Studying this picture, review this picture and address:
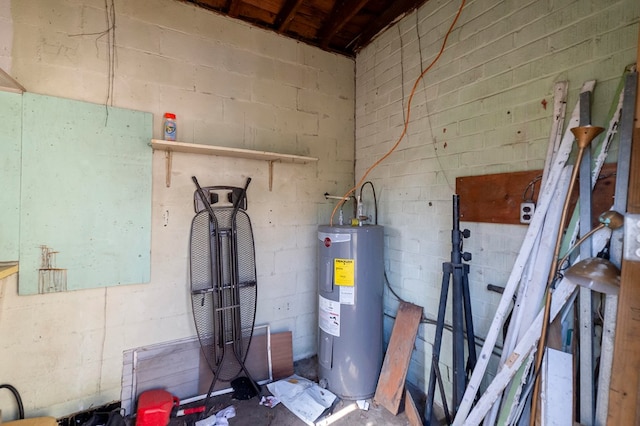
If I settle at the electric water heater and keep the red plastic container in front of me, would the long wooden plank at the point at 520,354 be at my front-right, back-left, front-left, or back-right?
back-left

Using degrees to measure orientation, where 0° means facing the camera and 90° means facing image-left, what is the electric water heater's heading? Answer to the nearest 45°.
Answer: approximately 45°

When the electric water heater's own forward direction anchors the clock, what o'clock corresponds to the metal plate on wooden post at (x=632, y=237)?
The metal plate on wooden post is roughly at 9 o'clock from the electric water heater.

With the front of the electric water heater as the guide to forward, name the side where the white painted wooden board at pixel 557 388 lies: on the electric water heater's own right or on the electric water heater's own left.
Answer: on the electric water heater's own left

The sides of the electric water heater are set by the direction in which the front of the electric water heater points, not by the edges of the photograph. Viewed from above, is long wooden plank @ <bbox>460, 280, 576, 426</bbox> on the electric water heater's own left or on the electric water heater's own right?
on the electric water heater's own left

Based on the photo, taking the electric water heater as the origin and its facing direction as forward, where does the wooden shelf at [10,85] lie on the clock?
The wooden shelf is roughly at 1 o'clock from the electric water heater.

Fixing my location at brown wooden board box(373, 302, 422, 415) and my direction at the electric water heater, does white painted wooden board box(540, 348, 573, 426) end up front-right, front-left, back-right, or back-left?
back-left

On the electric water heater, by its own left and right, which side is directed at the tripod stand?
left
